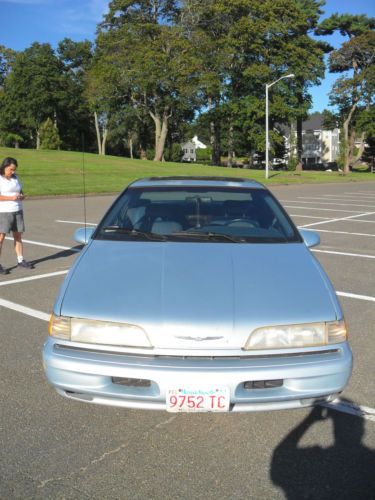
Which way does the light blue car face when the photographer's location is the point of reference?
facing the viewer

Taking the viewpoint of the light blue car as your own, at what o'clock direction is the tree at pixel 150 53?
The tree is roughly at 6 o'clock from the light blue car.
